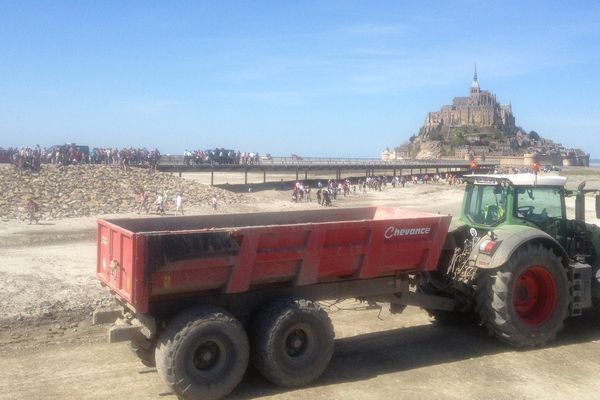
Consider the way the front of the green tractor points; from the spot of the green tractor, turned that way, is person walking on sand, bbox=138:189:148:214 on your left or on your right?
on your left

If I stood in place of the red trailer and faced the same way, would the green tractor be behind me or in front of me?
in front

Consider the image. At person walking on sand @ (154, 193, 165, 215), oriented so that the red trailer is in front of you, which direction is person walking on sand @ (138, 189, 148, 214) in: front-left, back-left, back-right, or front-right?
back-right

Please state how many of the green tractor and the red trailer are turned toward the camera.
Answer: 0

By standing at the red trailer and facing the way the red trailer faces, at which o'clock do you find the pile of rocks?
The pile of rocks is roughly at 10 o'clock from the red trailer.

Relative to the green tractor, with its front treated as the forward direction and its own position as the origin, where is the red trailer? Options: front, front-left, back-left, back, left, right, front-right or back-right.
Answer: back

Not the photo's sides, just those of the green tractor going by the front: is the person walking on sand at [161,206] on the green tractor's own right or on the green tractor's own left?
on the green tractor's own left

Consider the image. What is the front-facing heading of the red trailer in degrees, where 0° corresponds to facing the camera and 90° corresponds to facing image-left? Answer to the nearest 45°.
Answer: approximately 225°

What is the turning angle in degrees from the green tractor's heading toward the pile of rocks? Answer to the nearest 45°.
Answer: approximately 90° to its left

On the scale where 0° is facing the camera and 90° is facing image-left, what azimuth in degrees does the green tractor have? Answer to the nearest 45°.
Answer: approximately 225°

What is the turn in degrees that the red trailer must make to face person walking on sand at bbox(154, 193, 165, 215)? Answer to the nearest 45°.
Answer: approximately 45° to its left
